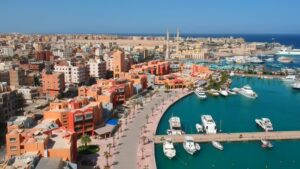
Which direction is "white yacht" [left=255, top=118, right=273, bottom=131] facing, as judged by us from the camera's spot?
facing away from the viewer and to the left of the viewer

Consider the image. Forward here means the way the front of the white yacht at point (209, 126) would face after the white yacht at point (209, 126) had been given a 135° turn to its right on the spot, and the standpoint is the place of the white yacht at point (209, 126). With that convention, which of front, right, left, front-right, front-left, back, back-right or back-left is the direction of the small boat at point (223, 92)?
left

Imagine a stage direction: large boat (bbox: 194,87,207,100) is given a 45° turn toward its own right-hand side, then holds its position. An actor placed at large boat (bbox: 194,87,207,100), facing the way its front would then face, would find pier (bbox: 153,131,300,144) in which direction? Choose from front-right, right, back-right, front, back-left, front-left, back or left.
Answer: front

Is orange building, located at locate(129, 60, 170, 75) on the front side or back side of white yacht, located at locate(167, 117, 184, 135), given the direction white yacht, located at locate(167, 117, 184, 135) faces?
on the front side

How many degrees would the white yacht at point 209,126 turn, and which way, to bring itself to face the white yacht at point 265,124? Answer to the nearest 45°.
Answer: approximately 135° to its right

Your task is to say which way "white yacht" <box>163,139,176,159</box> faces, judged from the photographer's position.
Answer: facing the viewer

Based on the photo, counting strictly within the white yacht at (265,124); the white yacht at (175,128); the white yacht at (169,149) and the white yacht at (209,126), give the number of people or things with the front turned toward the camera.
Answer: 1

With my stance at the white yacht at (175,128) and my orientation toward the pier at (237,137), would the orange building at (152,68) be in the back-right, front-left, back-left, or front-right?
back-left

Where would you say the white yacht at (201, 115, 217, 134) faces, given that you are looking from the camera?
facing away from the viewer and to the left of the viewer

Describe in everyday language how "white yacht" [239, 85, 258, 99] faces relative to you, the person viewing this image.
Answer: facing the viewer and to the right of the viewer

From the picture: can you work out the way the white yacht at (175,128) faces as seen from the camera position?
facing away from the viewer
